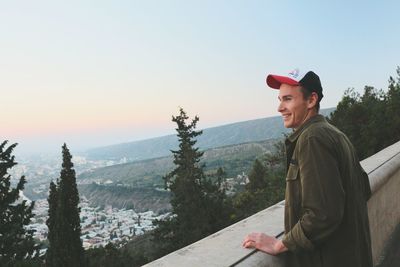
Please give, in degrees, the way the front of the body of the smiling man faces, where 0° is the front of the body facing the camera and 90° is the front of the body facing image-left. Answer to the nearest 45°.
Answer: approximately 90°

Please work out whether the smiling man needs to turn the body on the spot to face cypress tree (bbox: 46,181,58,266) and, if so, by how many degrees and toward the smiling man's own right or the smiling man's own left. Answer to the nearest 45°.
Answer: approximately 45° to the smiling man's own right

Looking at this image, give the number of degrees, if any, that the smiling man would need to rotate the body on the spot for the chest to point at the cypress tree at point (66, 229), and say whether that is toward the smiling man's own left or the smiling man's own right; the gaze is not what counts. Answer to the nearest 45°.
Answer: approximately 45° to the smiling man's own right

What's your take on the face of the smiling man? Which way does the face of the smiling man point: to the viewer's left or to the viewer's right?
to the viewer's left

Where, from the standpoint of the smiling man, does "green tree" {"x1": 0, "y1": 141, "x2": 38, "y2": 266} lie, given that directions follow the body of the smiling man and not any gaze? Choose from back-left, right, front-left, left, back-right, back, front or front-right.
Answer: front-right
